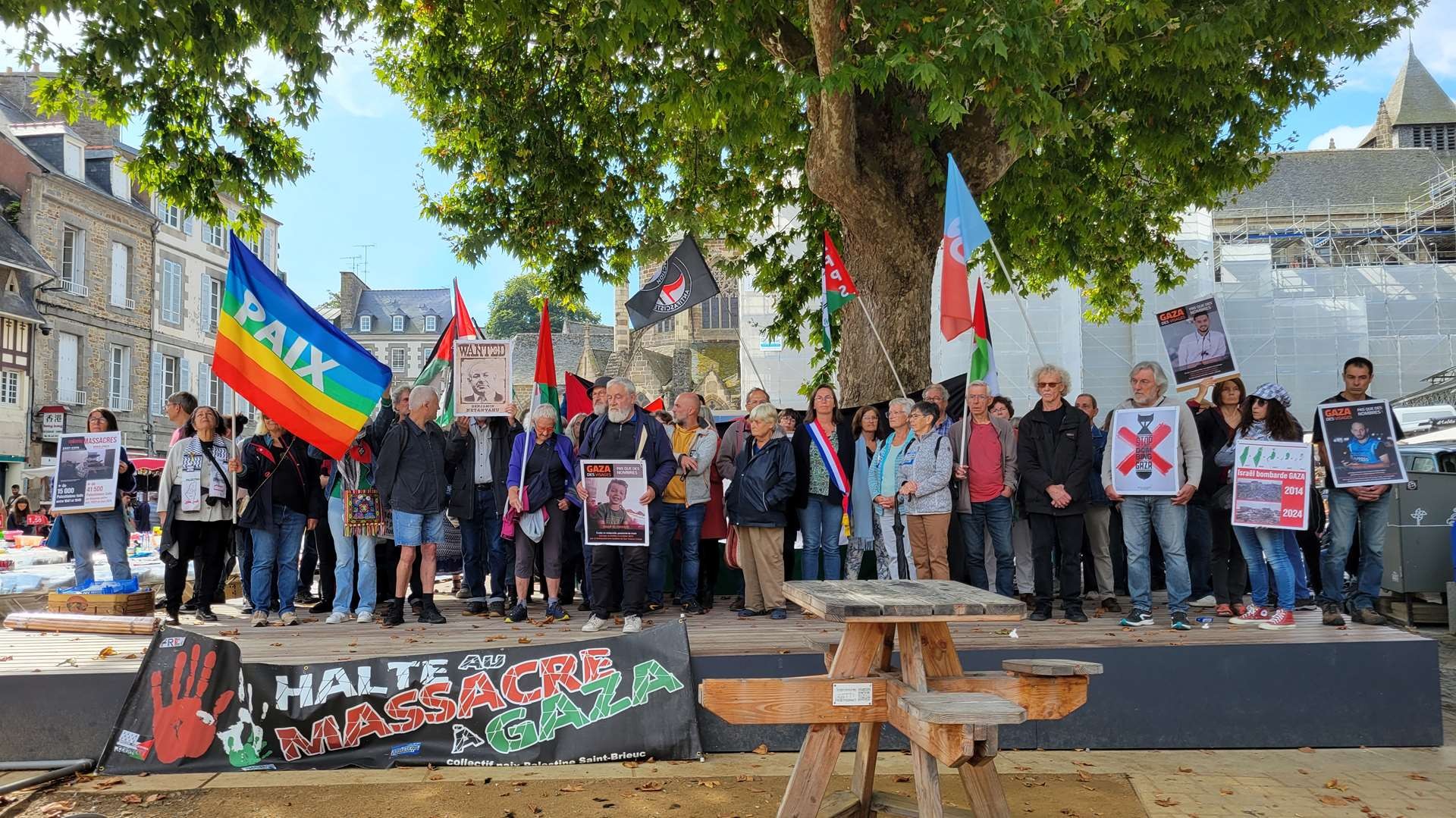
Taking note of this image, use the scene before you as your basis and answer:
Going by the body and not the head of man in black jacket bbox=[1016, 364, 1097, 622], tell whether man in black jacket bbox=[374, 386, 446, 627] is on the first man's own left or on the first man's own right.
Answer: on the first man's own right

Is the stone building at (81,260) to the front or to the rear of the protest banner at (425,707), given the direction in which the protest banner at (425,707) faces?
to the rear

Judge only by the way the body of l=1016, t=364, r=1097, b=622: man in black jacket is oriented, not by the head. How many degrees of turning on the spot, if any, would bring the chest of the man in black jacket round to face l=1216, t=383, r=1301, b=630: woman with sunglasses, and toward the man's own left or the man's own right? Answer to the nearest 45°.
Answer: approximately 90° to the man's own left

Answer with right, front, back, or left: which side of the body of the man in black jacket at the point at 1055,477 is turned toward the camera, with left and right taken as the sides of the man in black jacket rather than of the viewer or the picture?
front

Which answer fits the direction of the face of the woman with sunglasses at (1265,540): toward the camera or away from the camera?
toward the camera

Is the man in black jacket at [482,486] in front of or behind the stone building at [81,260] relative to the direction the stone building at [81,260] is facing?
in front

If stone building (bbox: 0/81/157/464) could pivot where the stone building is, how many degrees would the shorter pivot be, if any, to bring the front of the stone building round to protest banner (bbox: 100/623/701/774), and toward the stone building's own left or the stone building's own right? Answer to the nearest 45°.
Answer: approximately 45° to the stone building's own right

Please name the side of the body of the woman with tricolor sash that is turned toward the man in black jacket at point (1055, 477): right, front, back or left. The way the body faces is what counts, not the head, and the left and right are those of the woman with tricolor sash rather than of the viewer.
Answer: left

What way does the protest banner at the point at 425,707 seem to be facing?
toward the camera

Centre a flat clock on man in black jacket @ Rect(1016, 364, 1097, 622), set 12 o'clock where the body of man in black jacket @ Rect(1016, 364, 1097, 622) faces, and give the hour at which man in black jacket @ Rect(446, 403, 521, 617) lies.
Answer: man in black jacket @ Rect(446, 403, 521, 617) is roughly at 3 o'clock from man in black jacket @ Rect(1016, 364, 1097, 622).

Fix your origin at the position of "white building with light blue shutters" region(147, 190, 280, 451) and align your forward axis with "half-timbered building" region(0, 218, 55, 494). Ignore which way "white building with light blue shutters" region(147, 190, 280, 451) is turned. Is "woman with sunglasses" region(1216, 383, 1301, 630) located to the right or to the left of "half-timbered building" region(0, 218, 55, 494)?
left

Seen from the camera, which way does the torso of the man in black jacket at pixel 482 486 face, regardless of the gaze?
toward the camera

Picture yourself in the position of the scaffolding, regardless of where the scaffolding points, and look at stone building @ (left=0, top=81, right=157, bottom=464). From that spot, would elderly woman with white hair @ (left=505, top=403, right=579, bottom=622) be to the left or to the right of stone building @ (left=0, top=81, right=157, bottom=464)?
left

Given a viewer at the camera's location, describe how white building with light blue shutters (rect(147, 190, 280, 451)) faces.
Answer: facing the viewer and to the right of the viewer
